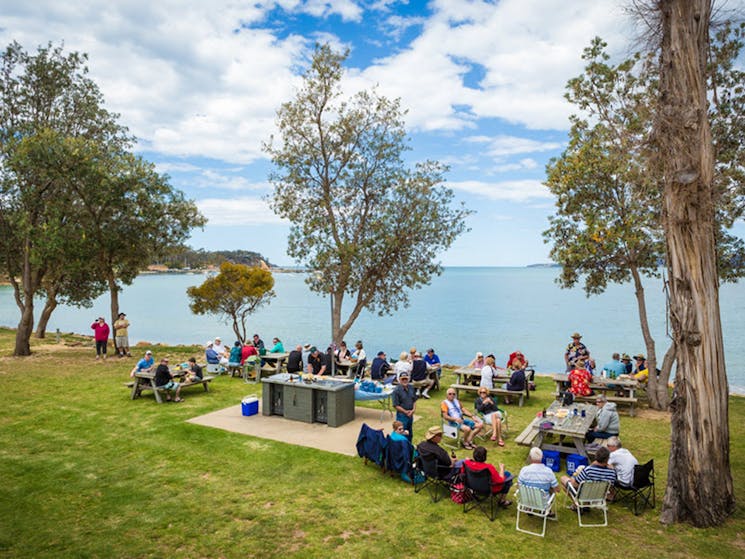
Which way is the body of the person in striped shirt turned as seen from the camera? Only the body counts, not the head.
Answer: away from the camera

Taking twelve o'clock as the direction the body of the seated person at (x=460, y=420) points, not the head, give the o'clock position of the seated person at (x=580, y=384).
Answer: the seated person at (x=580, y=384) is roughly at 9 o'clock from the seated person at (x=460, y=420).

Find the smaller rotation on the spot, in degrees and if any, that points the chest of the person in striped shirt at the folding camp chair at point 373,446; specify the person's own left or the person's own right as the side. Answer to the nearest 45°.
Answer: approximately 90° to the person's own left

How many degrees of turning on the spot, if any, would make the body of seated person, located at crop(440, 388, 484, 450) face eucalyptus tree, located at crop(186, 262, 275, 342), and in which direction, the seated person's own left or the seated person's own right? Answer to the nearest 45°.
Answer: approximately 180°

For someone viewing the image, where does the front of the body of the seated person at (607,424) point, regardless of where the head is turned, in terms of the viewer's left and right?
facing to the left of the viewer

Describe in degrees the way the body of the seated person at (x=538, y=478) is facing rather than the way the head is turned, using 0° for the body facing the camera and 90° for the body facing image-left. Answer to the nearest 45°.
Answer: approximately 180°
